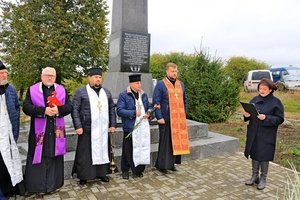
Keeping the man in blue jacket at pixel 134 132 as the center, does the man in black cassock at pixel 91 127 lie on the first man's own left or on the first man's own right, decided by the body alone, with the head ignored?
on the first man's own right

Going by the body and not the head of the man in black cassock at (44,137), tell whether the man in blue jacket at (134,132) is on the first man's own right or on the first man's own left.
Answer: on the first man's own left

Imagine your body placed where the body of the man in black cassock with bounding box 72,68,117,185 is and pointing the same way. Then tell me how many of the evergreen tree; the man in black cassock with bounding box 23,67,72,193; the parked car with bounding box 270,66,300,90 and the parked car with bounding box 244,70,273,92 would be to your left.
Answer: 3

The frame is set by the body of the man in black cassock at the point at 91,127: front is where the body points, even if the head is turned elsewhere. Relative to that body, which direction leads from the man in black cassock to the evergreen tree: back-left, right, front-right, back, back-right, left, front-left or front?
left

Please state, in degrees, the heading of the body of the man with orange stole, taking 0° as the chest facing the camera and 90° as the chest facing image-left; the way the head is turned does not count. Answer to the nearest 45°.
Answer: approximately 315°

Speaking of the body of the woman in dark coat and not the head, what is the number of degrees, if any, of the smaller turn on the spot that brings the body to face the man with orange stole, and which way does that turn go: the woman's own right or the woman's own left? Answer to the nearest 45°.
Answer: approximately 45° to the woman's own right

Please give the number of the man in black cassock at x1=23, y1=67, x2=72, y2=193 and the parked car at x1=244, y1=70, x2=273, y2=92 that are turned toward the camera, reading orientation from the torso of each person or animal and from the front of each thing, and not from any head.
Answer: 1

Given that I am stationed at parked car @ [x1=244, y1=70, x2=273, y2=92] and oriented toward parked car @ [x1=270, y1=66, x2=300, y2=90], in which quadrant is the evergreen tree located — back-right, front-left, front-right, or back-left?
back-right

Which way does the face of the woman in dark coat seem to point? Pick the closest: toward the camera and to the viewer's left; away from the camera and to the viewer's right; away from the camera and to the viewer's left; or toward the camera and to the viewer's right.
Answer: toward the camera and to the viewer's left

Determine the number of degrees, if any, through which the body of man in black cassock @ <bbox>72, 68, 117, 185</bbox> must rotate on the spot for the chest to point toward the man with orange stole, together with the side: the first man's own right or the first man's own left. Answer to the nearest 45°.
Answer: approximately 45° to the first man's own left
